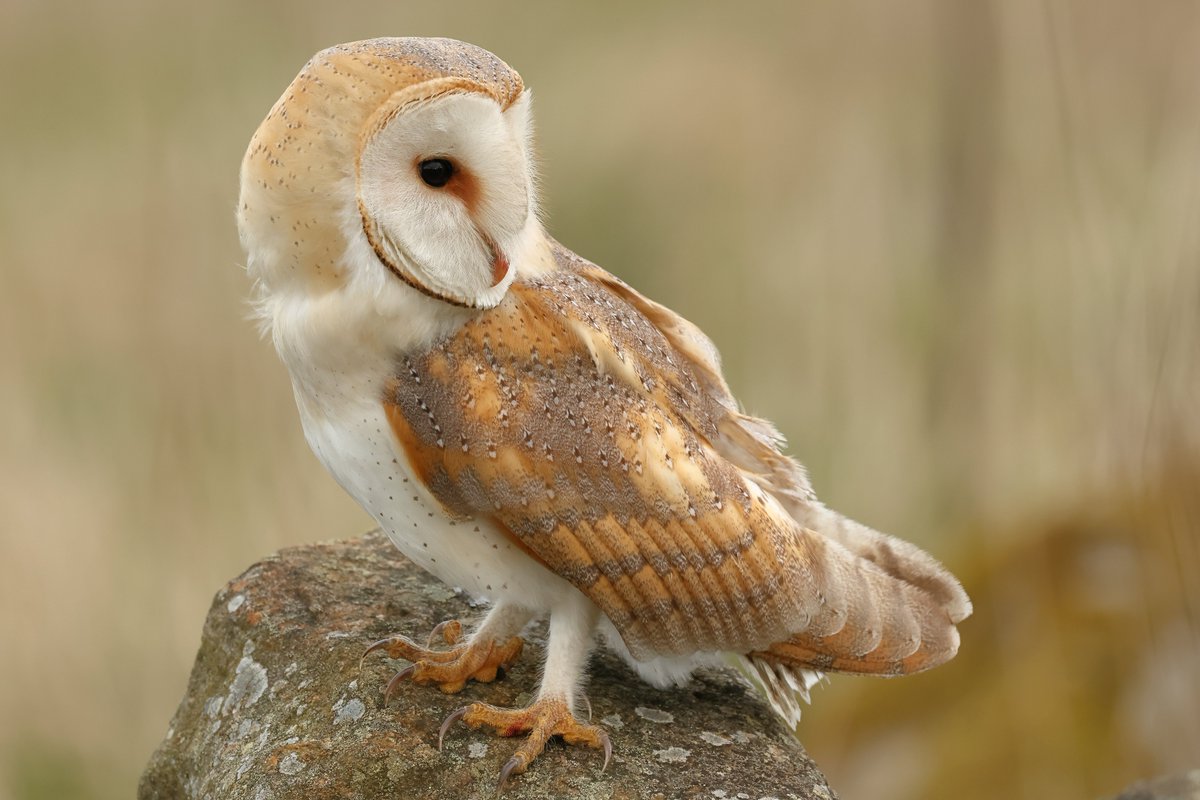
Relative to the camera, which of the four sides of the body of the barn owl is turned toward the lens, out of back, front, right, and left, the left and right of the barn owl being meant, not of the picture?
left
